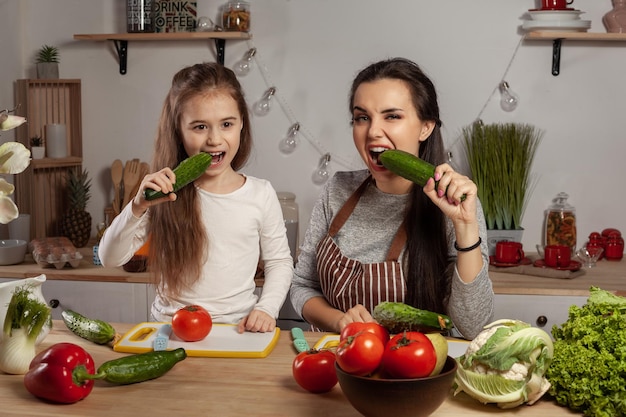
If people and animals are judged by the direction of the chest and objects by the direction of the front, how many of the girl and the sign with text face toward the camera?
2

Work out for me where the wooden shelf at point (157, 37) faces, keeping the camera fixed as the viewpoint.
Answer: facing the viewer

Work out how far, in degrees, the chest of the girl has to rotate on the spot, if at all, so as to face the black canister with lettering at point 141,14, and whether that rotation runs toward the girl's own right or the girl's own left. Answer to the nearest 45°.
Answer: approximately 180°

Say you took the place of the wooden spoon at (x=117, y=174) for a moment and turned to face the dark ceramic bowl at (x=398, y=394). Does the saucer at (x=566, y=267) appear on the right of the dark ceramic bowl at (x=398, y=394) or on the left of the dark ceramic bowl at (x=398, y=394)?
left

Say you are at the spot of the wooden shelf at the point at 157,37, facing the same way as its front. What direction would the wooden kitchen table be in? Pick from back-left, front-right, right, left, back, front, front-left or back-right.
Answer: front

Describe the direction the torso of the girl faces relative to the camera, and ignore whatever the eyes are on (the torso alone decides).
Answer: toward the camera

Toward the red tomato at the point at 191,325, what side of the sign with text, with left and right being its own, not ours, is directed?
front

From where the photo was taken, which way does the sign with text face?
toward the camera

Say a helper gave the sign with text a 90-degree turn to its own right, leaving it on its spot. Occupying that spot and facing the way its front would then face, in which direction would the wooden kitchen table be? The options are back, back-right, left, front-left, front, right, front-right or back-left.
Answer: left

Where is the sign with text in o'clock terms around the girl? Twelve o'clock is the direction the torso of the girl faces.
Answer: The sign with text is roughly at 6 o'clock from the girl.

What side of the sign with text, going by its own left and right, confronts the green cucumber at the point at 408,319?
front

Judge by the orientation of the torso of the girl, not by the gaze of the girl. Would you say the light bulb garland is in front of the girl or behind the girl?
behind

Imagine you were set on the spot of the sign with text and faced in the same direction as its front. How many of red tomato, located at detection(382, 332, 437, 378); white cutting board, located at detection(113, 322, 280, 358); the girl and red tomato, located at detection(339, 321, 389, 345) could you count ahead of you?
4

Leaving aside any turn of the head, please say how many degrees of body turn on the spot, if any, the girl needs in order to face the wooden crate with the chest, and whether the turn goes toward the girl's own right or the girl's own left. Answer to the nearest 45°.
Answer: approximately 135° to the girl's own right
